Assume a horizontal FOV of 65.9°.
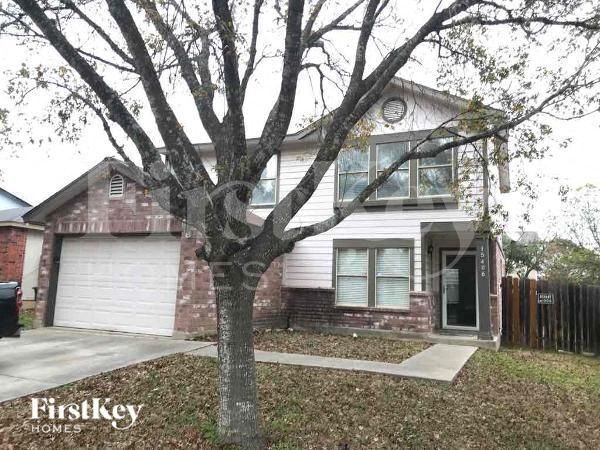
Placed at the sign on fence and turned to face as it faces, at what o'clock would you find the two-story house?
The two-story house is roughly at 2 o'clock from the sign on fence.

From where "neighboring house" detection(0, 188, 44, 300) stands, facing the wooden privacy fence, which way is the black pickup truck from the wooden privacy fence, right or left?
right

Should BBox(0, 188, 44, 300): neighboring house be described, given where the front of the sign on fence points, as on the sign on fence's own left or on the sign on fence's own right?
on the sign on fence's own right

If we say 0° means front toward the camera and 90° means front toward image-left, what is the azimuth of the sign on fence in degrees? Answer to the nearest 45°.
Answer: approximately 0°
